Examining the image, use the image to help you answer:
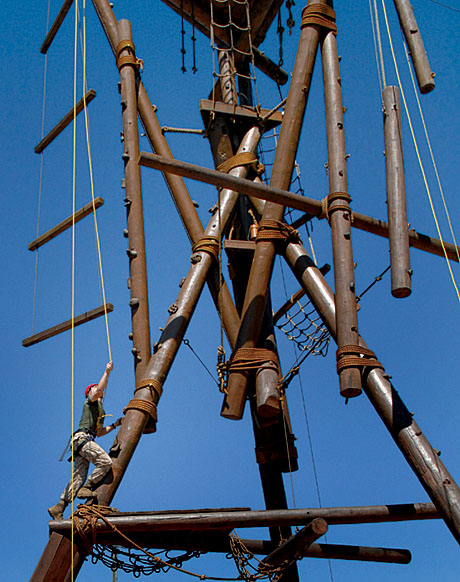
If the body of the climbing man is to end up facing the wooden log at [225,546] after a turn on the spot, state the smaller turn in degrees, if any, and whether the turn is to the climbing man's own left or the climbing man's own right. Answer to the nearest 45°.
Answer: approximately 45° to the climbing man's own left

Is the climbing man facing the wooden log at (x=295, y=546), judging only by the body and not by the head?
yes

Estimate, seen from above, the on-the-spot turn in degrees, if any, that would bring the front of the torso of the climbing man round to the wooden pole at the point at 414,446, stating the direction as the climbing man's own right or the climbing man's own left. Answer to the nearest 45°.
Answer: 0° — they already face it

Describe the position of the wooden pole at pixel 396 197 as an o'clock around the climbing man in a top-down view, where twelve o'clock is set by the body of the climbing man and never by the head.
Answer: The wooden pole is roughly at 1 o'clock from the climbing man.

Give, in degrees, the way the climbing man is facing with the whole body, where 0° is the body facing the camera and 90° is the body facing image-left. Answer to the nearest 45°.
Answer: approximately 270°
